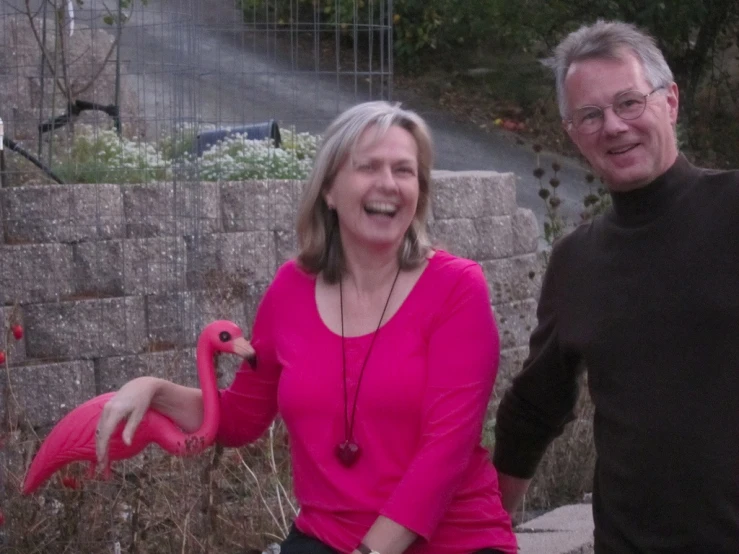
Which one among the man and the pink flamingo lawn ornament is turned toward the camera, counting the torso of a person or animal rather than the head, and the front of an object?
the man

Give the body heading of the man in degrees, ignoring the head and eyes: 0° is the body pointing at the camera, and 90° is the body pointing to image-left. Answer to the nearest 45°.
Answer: approximately 0°

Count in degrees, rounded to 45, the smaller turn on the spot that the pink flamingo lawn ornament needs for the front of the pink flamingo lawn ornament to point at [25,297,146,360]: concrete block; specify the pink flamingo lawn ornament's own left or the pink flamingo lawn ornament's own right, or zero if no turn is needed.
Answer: approximately 90° to the pink flamingo lawn ornament's own left

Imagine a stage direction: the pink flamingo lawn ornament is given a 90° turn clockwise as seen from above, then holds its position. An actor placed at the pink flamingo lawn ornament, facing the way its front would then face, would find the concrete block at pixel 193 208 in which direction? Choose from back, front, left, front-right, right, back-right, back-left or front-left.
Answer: back

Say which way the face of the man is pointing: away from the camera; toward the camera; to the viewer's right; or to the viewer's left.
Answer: toward the camera

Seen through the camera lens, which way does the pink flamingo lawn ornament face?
facing to the right of the viewer

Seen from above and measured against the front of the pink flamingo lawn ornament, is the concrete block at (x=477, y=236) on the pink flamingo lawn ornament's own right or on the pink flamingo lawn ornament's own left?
on the pink flamingo lawn ornament's own left

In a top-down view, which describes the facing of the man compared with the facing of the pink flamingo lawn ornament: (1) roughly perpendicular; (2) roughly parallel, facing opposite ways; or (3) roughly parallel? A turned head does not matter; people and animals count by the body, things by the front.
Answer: roughly perpendicular

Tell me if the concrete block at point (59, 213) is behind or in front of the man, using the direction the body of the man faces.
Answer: behind

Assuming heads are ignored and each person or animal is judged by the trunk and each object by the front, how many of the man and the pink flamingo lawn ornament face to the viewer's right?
1

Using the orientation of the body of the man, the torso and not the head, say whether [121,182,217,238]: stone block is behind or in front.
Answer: behind

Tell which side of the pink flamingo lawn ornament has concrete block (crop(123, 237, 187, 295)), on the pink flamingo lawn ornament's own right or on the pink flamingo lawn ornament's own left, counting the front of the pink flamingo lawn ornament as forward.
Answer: on the pink flamingo lawn ornament's own left
